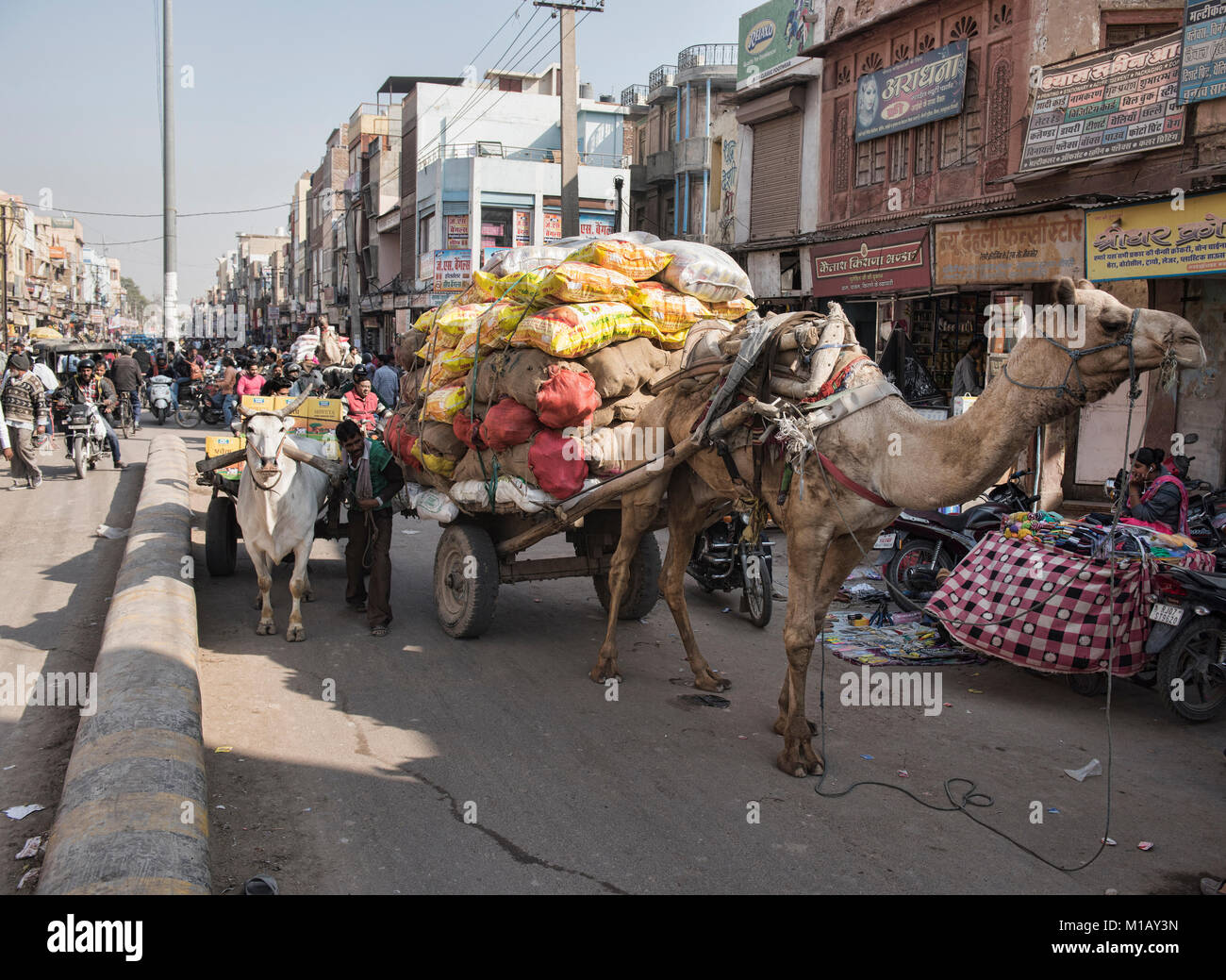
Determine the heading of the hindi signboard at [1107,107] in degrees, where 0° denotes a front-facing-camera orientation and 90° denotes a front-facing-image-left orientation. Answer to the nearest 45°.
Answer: approximately 45°

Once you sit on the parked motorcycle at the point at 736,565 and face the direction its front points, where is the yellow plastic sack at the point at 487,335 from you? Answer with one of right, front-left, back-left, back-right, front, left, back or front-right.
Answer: right

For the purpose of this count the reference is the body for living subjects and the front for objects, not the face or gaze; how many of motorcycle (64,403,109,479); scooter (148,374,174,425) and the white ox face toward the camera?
3

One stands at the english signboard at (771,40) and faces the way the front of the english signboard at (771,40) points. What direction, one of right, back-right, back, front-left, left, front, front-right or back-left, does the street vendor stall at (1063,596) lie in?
front-left

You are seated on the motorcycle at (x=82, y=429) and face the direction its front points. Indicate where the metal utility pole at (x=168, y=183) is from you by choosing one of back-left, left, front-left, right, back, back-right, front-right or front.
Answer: back

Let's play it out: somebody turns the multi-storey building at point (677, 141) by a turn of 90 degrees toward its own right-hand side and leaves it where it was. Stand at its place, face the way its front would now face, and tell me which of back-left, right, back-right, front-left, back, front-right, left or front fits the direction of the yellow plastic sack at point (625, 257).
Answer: back-left

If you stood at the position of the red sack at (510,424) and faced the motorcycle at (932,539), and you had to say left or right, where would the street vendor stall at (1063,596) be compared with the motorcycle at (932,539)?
right

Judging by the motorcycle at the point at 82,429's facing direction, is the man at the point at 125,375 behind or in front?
behind

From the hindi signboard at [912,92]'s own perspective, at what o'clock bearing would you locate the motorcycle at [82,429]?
The motorcycle is roughly at 1 o'clock from the hindi signboard.
